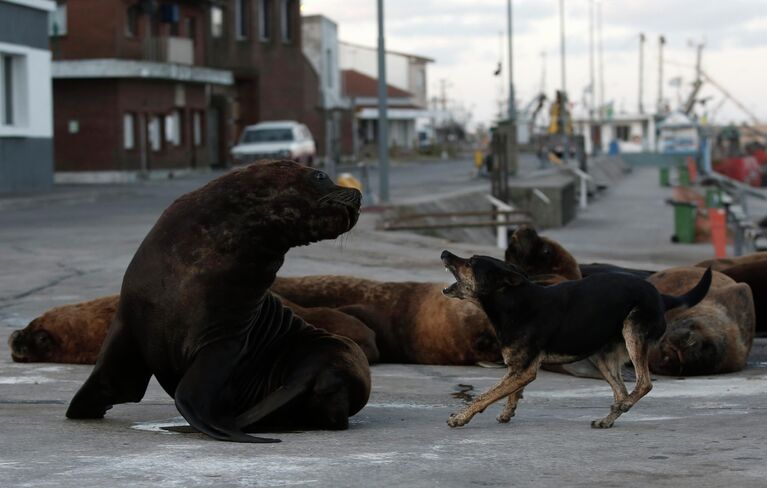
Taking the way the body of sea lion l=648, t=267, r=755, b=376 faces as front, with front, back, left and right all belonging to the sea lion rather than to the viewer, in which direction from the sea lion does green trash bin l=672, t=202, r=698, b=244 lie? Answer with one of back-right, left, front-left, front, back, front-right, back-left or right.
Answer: back-right

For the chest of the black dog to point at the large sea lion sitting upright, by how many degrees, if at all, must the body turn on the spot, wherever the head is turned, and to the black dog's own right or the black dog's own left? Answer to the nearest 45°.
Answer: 0° — it already faces it

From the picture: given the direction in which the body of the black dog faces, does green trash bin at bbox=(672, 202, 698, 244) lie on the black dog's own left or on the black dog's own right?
on the black dog's own right

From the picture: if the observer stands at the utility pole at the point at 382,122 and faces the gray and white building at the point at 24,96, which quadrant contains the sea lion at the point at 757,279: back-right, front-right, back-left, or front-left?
back-left

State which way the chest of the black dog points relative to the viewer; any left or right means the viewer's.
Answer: facing to the left of the viewer

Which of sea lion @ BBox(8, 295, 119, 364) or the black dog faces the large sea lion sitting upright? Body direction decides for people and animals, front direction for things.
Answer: the black dog

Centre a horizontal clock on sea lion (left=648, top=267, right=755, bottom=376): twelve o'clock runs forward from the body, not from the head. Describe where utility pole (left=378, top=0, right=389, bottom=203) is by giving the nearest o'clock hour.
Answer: The utility pole is roughly at 4 o'clock from the sea lion.

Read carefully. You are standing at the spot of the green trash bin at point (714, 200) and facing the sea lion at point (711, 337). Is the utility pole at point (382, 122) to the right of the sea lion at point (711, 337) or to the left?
right

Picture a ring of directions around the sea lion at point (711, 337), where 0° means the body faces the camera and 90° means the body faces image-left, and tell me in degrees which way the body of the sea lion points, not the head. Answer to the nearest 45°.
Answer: approximately 45°

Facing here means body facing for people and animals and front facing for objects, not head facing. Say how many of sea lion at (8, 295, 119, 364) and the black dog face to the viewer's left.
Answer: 2

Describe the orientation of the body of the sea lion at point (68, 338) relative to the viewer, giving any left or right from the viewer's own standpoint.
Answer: facing to the left of the viewer
